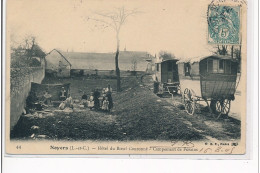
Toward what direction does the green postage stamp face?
toward the camera
